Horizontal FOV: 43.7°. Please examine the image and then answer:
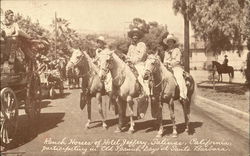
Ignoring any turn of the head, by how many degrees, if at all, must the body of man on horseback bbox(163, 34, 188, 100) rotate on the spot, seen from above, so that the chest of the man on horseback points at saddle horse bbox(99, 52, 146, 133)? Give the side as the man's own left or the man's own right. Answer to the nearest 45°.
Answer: approximately 45° to the man's own right

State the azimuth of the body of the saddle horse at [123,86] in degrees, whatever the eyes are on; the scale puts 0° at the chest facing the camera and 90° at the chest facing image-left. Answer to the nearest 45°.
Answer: approximately 45°

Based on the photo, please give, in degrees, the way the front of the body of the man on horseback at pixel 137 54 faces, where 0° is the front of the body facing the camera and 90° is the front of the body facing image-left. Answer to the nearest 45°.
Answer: approximately 45°

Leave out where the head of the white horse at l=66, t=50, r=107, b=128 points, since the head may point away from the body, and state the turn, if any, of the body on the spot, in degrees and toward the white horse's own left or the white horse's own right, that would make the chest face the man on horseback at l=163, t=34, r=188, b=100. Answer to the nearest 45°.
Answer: approximately 135° to the white horse's own left

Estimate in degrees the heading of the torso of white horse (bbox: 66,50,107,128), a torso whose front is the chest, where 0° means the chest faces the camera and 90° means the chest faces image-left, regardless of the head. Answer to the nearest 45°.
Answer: approximately 45°

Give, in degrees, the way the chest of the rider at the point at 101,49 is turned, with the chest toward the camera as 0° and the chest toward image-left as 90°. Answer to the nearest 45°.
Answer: approximately 45°
